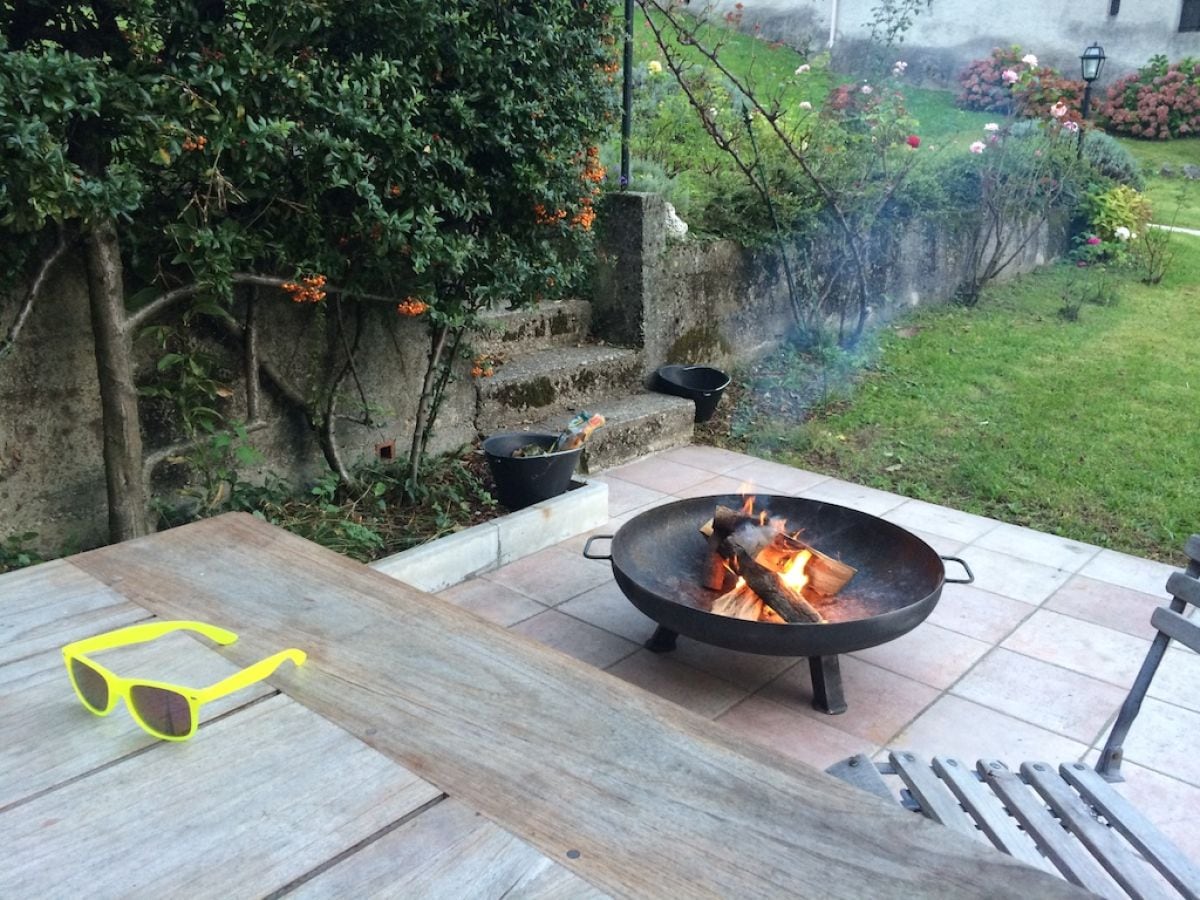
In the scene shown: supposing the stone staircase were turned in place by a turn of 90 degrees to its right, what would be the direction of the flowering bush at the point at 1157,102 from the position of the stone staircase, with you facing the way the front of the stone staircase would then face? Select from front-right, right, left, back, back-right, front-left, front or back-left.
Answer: back

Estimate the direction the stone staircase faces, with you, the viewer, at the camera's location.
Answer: facing the viewer and to the right of the viewer

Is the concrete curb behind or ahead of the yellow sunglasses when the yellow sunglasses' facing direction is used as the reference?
behind

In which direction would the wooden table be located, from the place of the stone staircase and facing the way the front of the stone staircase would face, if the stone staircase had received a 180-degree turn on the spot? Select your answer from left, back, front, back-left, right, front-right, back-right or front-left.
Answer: back-left

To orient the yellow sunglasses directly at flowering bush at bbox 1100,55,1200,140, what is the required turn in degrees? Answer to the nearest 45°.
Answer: approximately 180°

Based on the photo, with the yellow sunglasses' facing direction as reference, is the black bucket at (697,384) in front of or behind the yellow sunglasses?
behind

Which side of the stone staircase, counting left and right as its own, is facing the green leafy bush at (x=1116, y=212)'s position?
left

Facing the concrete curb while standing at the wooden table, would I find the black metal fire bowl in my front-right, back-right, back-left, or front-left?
front-right

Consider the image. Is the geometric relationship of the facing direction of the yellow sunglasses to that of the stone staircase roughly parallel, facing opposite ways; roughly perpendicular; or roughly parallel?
roughly perpendicular

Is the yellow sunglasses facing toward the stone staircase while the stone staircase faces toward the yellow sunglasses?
no

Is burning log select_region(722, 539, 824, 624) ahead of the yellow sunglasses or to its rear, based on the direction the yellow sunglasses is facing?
to the rear

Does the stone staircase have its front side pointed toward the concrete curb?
no

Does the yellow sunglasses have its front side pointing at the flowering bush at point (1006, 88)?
no

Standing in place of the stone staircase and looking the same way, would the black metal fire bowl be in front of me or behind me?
in front

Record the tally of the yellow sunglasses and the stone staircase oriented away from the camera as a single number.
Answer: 0
